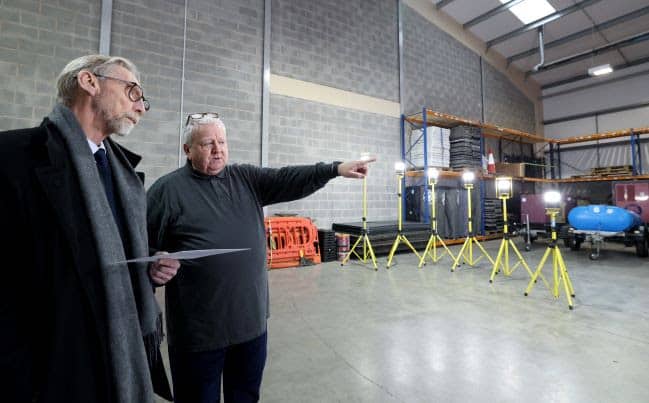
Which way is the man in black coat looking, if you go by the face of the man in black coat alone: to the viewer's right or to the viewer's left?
to the viewer's right

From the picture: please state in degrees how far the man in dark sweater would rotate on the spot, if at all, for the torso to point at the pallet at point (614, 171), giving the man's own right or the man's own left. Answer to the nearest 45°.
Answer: approximately 90° to the man's own left

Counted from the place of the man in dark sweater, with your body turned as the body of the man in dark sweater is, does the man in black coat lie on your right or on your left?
on your right

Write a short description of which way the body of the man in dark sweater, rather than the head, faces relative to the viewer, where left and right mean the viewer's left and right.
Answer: facing the viewer and to the right of the viewer

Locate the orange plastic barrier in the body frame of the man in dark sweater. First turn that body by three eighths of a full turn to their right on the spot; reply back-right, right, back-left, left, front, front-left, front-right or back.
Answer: right

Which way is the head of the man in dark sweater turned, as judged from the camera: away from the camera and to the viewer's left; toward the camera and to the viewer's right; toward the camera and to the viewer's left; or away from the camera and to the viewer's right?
toward the camera and to the viewer's right

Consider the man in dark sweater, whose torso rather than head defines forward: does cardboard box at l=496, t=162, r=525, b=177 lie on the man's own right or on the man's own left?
on the man's own left

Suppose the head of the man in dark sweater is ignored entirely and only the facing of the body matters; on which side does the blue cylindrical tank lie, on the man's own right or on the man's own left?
on the man's own left
